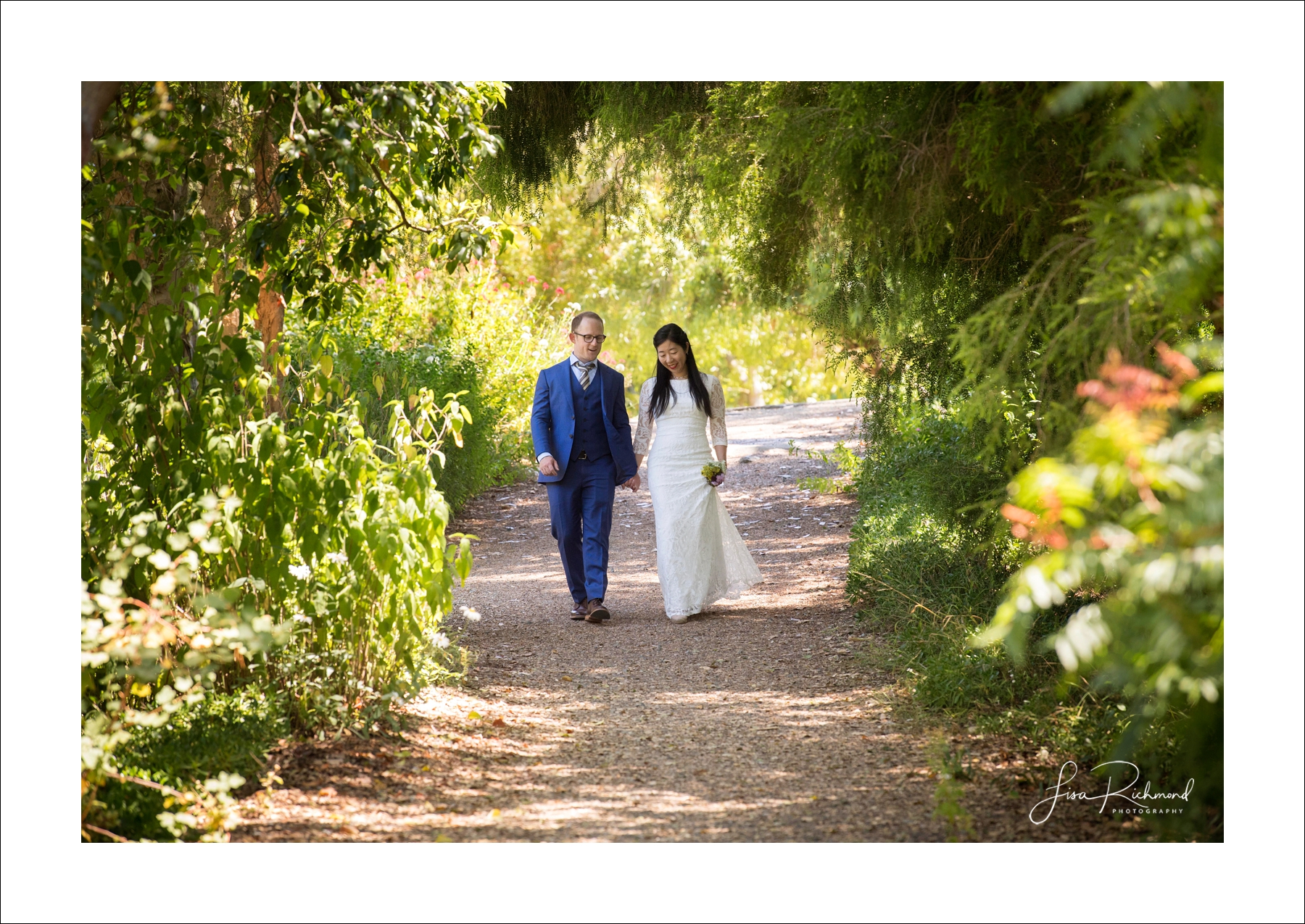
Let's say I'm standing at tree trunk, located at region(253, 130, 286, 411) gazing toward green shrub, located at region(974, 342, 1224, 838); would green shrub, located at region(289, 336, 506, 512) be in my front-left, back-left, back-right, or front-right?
back-left

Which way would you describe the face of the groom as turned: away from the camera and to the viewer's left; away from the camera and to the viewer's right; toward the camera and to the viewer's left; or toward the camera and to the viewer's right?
toward the camera and to the viewer's right

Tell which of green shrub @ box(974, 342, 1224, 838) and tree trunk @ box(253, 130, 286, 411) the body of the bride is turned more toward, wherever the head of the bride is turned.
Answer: the green shrub

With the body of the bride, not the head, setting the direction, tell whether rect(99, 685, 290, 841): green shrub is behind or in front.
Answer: in front

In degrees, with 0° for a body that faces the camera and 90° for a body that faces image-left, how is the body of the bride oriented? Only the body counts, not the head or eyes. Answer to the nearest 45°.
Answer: approximately 0°

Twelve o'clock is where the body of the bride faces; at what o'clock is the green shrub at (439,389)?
The green shrub is roughly at 5 o'clock from the bride.

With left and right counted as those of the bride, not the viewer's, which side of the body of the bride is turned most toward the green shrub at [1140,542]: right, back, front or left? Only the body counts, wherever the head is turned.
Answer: front

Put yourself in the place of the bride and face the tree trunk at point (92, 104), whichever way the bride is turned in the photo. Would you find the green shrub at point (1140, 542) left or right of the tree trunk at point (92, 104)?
left

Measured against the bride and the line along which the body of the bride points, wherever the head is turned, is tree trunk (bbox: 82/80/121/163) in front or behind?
in front
